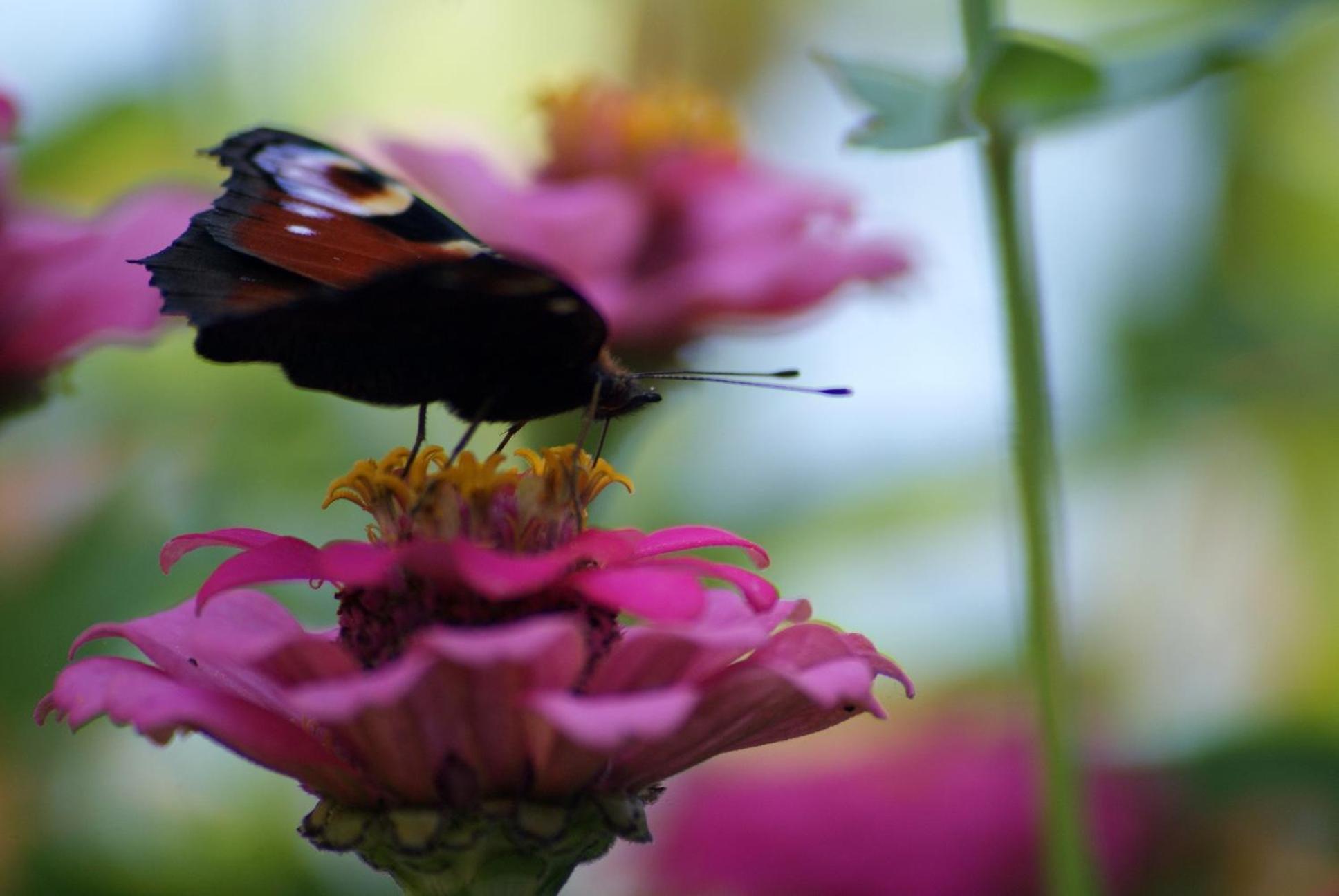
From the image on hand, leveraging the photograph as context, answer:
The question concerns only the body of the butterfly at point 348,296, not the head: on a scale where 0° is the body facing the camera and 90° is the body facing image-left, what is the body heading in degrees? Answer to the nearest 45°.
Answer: approximately 270°
